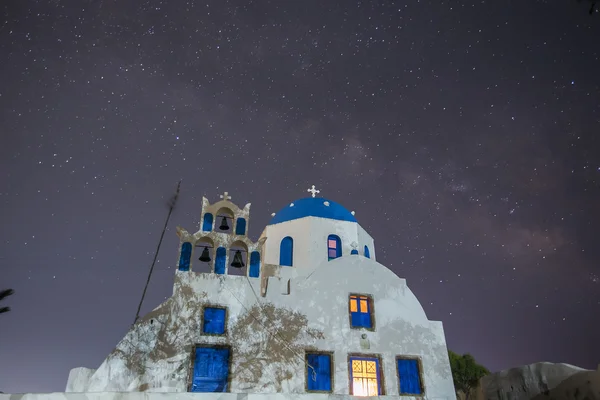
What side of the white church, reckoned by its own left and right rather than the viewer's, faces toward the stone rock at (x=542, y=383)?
left

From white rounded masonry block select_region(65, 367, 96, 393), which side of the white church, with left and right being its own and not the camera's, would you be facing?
right

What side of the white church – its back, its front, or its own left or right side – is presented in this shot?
front
